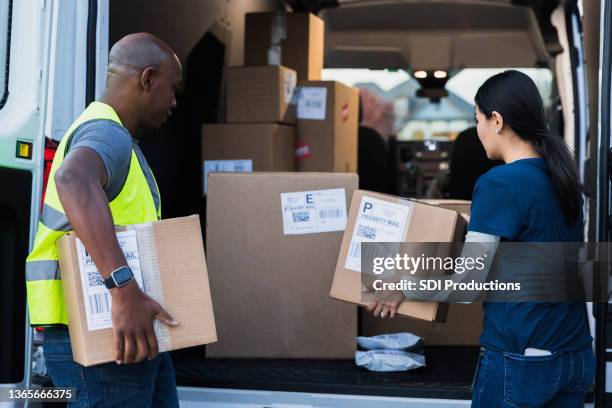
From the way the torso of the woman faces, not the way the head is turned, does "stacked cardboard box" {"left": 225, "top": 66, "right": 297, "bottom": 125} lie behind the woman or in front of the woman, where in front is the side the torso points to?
in front

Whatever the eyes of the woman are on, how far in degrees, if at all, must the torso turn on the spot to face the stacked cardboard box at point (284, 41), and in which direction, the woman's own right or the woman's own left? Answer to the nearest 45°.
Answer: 0° — they already face it

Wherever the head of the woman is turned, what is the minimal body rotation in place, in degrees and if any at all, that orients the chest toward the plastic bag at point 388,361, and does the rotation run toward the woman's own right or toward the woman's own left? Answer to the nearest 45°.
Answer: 0° — they already face it

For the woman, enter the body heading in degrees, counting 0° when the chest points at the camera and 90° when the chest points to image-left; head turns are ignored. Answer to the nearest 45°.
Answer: approximately 135°

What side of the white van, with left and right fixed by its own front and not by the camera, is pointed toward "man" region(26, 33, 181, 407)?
back

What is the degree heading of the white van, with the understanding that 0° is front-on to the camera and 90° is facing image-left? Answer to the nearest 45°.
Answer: approximately 180°

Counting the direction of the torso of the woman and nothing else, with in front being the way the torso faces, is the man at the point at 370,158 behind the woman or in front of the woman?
in front

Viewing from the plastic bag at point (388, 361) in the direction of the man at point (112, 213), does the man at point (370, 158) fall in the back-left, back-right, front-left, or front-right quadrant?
back-right

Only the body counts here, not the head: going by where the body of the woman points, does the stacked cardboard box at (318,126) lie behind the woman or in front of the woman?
in front

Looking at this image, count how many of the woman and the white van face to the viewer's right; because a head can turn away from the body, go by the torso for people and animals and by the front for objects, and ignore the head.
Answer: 0

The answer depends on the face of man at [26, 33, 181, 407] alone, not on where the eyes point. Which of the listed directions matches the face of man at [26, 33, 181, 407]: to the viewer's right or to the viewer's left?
to the viewer's right

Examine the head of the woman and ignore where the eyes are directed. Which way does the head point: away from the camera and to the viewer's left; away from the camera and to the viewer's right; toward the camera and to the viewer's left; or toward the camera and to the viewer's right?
away from the camera and to the viewer's left
